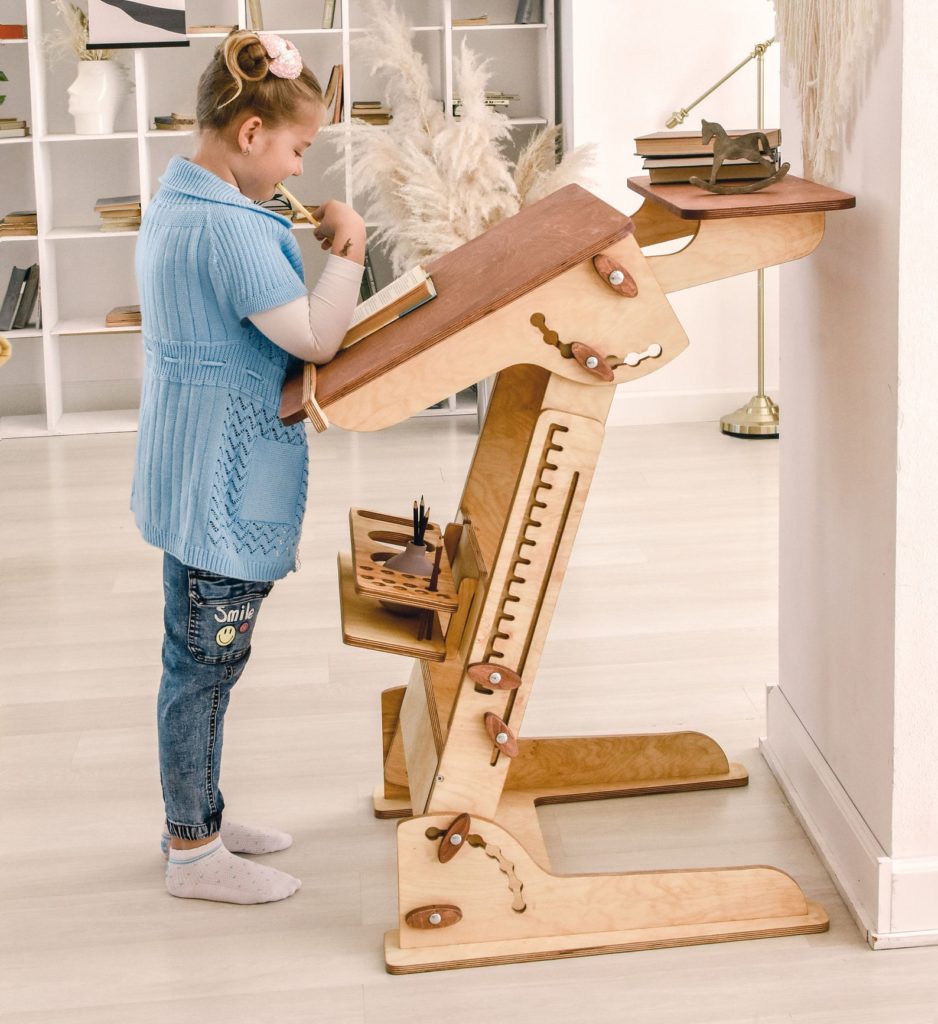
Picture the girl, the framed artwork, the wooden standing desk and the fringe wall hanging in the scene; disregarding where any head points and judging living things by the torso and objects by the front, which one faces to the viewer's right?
the girl

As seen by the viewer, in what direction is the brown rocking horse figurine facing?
to the viewer's left

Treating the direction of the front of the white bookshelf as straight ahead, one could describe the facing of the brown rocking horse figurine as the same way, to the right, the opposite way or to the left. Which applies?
to the right

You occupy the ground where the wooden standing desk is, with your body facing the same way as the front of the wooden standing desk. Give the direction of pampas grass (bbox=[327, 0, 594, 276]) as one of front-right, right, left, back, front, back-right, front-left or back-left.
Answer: right

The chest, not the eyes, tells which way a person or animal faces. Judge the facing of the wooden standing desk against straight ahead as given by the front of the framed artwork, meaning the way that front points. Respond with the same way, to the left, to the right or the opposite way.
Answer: to the right

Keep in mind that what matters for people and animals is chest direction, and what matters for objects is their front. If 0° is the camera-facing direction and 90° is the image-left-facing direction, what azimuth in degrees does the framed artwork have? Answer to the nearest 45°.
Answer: approximately 0°

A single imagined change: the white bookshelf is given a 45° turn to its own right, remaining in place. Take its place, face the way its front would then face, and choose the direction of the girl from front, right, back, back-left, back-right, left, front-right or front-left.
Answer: front-left

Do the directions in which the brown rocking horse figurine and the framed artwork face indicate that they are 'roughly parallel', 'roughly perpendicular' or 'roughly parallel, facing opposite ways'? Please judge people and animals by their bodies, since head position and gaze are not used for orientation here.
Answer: roughly perpendicular

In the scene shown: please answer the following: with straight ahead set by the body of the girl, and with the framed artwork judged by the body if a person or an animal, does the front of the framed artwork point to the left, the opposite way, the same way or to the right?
to the right
